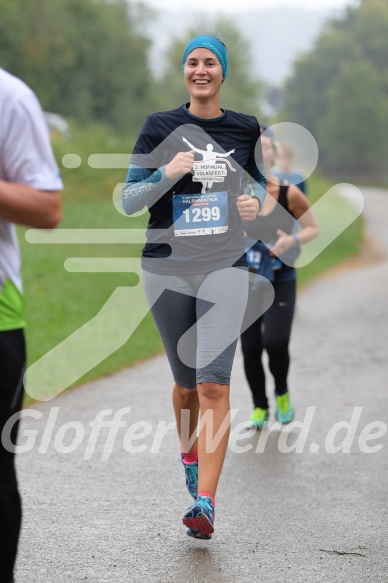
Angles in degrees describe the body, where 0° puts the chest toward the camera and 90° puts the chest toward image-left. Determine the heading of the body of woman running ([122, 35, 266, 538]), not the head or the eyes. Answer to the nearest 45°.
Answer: approximately 0°

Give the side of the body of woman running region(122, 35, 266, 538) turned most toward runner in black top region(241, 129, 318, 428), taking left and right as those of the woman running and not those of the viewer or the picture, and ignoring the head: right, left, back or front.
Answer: back
